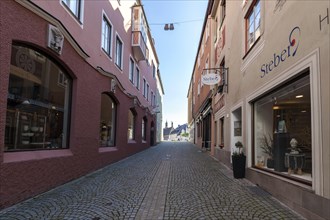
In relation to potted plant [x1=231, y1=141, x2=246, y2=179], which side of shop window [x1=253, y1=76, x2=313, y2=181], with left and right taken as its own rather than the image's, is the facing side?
right

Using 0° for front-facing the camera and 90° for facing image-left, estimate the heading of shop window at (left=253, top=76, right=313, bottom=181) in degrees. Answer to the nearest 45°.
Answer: approximately 45°

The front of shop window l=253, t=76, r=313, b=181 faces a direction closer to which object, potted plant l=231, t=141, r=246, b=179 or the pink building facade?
the pink building facade

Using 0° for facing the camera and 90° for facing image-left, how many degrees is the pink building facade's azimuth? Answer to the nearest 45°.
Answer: approximately 315°

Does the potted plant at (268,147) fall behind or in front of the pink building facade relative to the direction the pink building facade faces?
in front

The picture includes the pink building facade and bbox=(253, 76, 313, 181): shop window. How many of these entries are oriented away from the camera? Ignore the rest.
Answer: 0

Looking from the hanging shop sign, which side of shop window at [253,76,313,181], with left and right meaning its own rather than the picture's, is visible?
right
